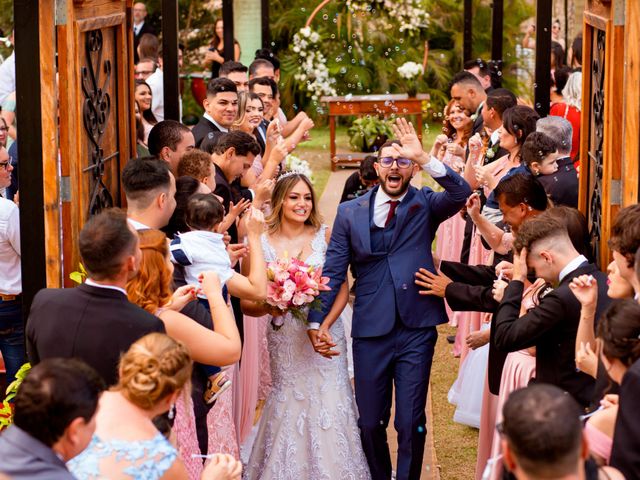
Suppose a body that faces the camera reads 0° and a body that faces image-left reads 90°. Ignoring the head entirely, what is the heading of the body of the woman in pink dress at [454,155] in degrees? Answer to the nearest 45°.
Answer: approximately 45°

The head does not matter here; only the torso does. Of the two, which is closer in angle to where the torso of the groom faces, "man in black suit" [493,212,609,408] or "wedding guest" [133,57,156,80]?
the man in black suit

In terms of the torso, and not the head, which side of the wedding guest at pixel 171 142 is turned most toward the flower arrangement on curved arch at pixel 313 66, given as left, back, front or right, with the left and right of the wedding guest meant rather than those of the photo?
left

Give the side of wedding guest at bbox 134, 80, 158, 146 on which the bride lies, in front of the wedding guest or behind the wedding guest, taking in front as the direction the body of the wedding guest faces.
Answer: in front

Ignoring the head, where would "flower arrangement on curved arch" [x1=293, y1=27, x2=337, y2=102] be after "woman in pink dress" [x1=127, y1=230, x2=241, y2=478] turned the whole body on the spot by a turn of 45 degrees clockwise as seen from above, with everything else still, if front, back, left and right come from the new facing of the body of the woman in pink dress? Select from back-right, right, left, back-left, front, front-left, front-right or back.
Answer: left

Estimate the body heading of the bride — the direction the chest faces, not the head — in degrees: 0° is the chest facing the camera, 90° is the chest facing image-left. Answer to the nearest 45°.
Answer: approximately 0°

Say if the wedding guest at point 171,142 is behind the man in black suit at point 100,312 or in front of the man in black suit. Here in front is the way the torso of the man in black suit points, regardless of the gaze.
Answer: in front

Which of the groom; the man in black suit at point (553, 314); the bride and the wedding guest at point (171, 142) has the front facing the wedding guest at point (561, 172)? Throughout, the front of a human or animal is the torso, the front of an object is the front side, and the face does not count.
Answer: the wedding guest at point (171, 142)

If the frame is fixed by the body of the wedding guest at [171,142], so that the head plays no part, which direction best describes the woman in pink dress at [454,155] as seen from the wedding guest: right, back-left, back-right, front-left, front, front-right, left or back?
front-left

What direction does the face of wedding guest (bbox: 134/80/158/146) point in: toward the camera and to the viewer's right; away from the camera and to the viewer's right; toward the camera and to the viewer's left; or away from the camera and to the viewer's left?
toward the camera and to the viewer's right

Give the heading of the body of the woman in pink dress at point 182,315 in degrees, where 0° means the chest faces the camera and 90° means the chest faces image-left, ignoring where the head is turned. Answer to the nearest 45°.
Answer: approximately 225°

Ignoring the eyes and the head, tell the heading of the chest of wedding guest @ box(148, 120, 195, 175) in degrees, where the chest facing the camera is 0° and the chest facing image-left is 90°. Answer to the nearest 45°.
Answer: approximately 270°

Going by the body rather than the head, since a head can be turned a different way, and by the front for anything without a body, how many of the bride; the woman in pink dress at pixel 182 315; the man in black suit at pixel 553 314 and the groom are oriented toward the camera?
2
